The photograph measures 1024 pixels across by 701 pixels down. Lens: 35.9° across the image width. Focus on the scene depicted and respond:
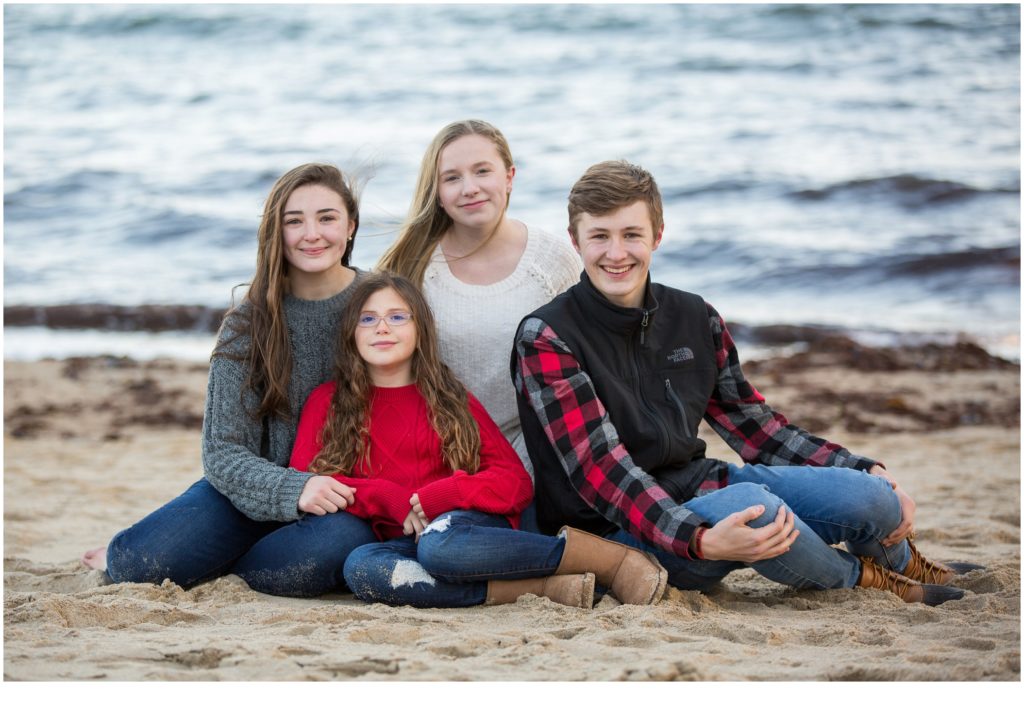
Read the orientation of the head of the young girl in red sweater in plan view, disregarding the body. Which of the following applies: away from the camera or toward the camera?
toward the camera

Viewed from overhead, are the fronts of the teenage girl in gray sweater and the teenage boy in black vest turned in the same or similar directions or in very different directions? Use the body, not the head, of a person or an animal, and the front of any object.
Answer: same or similar directions

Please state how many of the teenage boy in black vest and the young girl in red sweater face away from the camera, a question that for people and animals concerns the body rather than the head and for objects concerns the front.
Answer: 0

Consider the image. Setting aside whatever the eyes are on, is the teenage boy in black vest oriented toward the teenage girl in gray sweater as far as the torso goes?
no

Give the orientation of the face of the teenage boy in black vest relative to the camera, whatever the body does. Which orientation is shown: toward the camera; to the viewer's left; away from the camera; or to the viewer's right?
toward the camera

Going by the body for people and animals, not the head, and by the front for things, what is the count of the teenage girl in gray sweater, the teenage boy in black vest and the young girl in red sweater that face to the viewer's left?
0

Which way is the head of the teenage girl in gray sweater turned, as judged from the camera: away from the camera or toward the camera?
toward the camera

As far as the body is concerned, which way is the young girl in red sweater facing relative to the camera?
toward the camera

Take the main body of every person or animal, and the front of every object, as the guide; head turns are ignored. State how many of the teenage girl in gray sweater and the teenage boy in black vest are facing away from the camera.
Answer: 0

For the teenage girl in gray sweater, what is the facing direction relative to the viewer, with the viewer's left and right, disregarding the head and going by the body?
facing the viewer and to the right of the viewer
